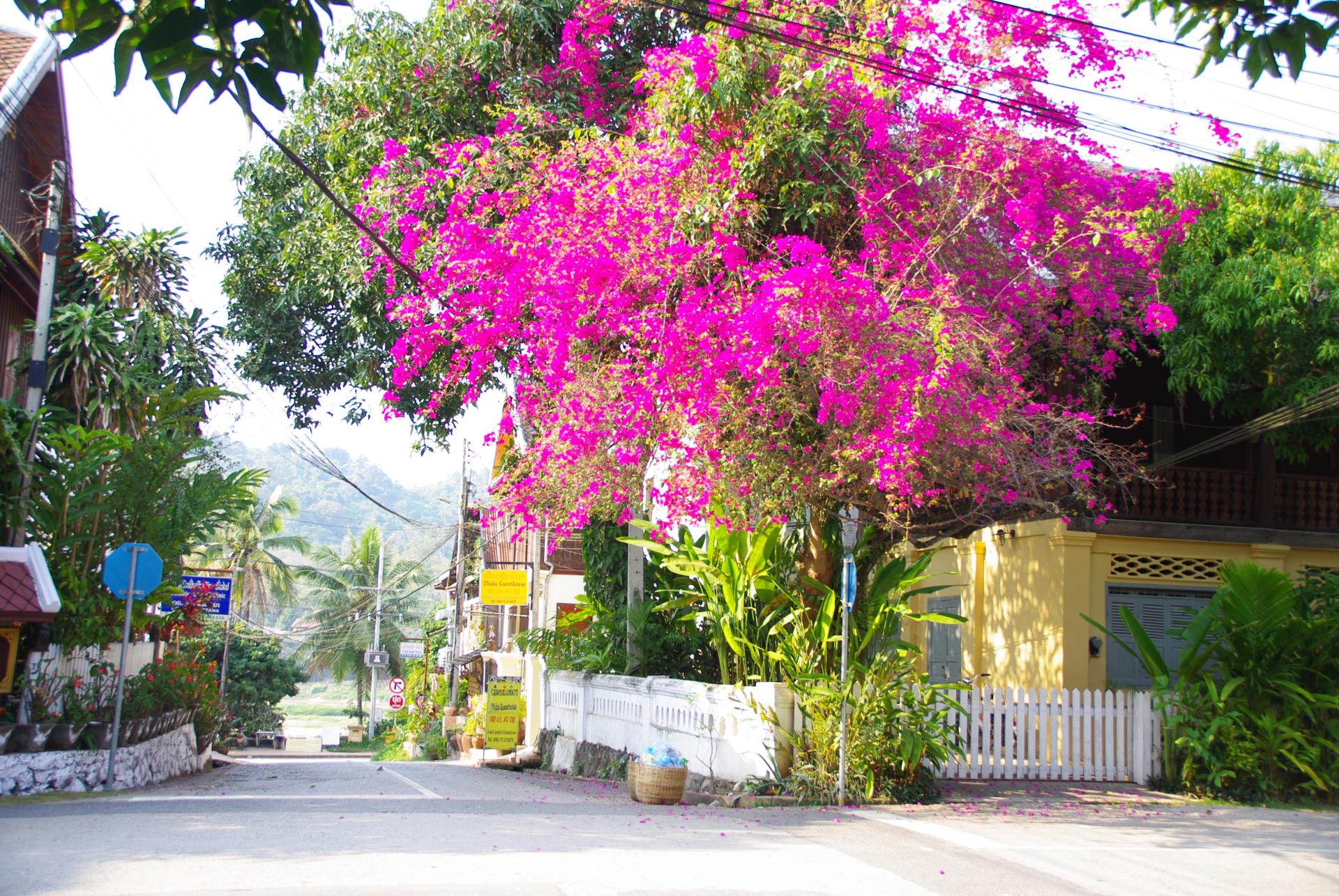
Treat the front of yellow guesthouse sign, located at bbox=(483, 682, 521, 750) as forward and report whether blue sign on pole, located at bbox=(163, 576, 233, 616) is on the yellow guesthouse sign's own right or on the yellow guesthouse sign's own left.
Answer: on the yellow guesthouse sign's own right

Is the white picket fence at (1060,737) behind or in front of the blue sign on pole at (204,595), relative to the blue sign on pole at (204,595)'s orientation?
in front

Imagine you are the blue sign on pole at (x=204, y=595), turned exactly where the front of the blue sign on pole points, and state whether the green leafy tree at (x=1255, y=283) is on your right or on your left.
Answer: on your left

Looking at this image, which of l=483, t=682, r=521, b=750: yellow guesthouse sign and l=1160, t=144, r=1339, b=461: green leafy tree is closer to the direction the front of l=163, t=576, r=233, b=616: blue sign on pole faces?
the green leafy tree

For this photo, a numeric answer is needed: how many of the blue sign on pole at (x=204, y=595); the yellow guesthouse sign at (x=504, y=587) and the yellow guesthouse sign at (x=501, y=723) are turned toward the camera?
3

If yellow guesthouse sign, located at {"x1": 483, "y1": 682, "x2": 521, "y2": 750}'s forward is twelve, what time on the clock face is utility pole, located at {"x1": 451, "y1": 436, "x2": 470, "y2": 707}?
The utility pole is roughly at 6 o'clock from the yellow guesthouse sign.

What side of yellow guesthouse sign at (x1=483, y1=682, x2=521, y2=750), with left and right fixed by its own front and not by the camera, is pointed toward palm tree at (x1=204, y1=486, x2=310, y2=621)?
back

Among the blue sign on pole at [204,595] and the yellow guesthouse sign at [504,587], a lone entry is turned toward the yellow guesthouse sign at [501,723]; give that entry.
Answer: the yellow guesthouse sign at [504,587]

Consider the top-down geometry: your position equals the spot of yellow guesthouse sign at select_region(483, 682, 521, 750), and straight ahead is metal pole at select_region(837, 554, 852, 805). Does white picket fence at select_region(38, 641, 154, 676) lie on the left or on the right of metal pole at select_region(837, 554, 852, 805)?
right

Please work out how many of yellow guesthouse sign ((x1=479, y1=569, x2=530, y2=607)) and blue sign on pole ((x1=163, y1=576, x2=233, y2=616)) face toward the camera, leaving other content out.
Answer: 2

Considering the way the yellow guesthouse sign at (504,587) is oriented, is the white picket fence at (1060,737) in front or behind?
in front

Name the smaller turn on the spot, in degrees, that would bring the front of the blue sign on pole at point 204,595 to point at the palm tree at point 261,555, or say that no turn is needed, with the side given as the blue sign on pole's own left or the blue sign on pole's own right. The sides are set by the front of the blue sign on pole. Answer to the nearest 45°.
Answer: approximately 180°

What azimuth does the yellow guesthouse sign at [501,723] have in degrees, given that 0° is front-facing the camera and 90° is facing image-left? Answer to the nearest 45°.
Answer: approximately 0°
